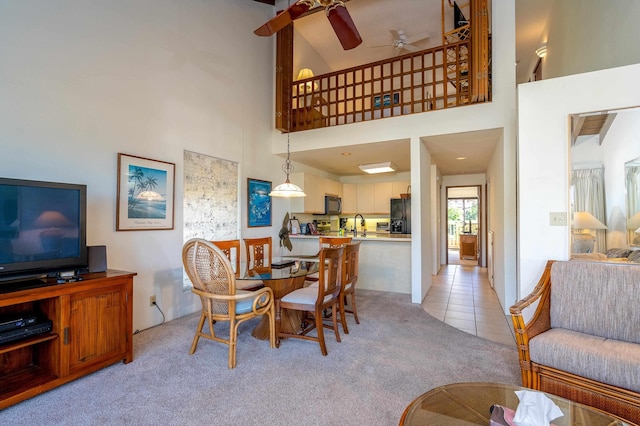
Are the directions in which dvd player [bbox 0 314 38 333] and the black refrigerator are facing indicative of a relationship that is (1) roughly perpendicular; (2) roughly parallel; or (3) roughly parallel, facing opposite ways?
roughly perpendicular

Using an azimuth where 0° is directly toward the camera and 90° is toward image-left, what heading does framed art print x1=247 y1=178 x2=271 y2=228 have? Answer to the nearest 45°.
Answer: approximately 315°

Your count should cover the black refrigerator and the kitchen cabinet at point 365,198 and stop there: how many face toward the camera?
2

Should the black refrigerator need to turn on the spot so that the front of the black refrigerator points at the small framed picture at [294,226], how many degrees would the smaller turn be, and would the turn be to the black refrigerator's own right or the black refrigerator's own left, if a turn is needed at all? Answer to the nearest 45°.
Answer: approximately 45° to the black refrigerator's own right

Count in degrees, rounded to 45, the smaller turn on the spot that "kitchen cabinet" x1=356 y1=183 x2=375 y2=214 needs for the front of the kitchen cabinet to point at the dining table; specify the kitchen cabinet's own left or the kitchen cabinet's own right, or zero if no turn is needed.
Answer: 0° — it already faces it

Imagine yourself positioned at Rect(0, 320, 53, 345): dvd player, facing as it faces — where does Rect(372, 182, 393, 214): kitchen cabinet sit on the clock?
The kitchen cabinet is roughly at 10 o'clock from the dvd player.

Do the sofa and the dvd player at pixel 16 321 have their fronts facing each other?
yes

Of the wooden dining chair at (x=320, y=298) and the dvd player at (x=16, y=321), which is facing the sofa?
the dvd player

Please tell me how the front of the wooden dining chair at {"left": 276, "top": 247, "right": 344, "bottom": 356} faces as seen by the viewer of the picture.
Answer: facing away from the viewer and to the left of the viewer

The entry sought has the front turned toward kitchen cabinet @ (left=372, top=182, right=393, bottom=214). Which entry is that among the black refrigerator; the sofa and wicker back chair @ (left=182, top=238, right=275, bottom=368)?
the wicker back chair

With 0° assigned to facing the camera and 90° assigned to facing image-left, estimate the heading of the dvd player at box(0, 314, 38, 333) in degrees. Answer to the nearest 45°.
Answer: approximately 315°

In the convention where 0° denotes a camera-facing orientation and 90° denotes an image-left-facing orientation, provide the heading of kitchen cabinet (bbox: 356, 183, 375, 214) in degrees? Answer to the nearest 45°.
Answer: approximately 0°

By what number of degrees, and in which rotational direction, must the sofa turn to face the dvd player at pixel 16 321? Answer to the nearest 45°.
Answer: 0° — it already faces it

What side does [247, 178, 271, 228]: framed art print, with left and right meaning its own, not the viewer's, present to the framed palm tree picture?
right
